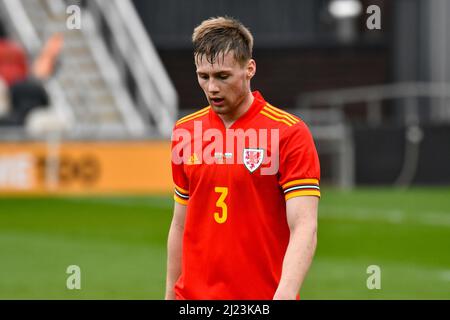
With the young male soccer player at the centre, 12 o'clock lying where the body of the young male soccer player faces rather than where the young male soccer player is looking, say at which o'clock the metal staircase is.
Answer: The metal staircase is roughly at 4 o'clock from the young male soccer player.

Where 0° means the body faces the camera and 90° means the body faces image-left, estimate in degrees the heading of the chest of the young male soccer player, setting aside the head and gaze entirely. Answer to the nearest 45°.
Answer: approximately 45°
